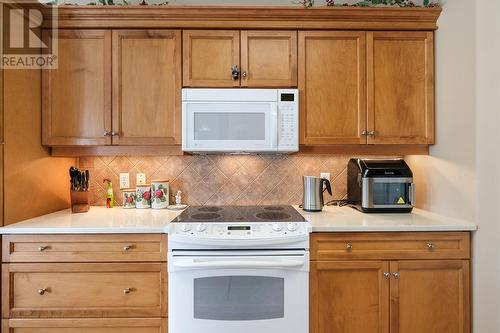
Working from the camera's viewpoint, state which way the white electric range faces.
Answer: facing the viewer

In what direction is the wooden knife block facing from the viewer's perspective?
toward the camera

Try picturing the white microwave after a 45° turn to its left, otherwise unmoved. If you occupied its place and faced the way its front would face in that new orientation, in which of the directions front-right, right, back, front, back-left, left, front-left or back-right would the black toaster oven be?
front-left

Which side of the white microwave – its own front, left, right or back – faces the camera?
front

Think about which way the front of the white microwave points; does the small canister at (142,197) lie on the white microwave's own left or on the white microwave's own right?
on the white microwave's own right

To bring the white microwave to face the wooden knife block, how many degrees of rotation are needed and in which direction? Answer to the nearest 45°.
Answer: approximately 90° to its right

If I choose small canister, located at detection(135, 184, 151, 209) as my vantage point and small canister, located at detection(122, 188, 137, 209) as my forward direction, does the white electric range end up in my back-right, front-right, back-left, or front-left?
back-left

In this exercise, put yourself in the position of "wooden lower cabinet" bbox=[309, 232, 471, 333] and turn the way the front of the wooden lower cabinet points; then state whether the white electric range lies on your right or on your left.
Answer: on your right

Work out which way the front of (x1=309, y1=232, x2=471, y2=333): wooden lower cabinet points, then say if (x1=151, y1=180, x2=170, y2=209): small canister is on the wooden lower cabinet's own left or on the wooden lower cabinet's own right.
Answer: on the wooden lower cabinet's own right
